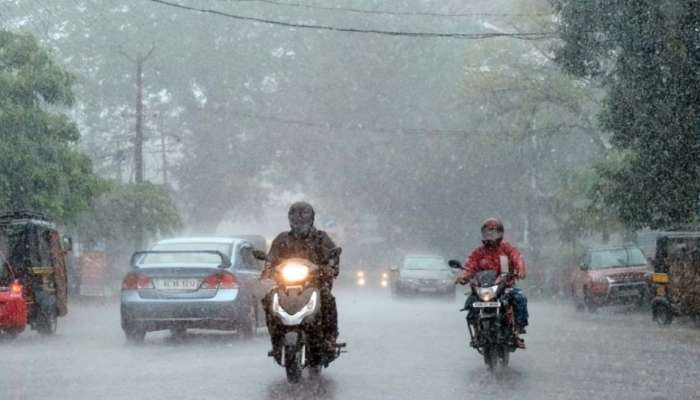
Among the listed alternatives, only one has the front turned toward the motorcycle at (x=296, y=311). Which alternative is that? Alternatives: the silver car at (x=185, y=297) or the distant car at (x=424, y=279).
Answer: the distant car

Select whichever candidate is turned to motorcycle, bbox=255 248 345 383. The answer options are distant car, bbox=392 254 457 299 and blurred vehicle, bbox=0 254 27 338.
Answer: the distant car

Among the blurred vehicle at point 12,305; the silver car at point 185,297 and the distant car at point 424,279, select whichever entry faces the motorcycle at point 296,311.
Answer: the distant car

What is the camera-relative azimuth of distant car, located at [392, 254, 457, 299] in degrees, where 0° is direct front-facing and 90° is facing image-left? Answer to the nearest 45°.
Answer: approximately 0°

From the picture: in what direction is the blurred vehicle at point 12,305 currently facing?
away from the camera

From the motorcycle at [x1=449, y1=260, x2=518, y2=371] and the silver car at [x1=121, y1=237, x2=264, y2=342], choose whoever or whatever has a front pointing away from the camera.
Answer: the silver car

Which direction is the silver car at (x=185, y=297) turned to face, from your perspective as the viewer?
facing away from the viewer

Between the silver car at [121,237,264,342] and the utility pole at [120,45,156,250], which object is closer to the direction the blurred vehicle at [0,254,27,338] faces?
the utility pole

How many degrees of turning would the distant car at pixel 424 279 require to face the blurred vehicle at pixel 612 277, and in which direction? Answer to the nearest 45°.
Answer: approximately 45° to its left
